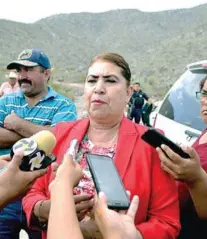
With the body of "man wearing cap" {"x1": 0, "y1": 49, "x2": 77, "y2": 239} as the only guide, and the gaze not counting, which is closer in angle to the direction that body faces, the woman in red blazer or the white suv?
the woman in red blazer

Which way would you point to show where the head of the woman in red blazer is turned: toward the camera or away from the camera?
toward the camera

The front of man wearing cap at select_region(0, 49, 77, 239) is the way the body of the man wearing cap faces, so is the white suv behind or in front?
behind

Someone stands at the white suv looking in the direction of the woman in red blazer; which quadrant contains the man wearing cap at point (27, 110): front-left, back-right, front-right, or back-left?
front-right

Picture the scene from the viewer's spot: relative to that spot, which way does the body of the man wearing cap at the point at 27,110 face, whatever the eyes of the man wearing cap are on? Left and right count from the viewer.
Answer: facing the viewer and to the left of the viewer

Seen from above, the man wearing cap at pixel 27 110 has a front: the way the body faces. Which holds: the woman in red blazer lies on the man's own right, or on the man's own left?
on the man's own left
